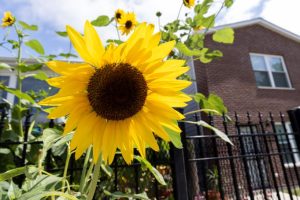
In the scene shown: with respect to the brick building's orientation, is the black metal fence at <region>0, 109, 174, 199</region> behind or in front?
in front

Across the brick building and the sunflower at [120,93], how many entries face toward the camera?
2

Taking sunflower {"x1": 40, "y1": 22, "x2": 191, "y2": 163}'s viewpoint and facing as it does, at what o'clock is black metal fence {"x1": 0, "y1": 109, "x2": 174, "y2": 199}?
The black metal fence is roughly at 5 o'clock from the sunflower.

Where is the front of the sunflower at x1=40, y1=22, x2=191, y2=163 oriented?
toward the camera

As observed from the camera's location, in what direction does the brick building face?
facing the viewer

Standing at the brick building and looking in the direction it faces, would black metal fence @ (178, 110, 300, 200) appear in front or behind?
in front

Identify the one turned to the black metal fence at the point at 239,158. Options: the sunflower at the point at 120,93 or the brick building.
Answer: the brick building

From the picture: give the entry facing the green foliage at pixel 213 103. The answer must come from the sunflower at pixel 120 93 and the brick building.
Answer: the brick building

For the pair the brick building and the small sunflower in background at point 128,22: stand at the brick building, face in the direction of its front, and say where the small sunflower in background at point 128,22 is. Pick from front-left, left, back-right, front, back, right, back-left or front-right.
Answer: front

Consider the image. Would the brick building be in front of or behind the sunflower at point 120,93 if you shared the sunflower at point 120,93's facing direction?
behind
